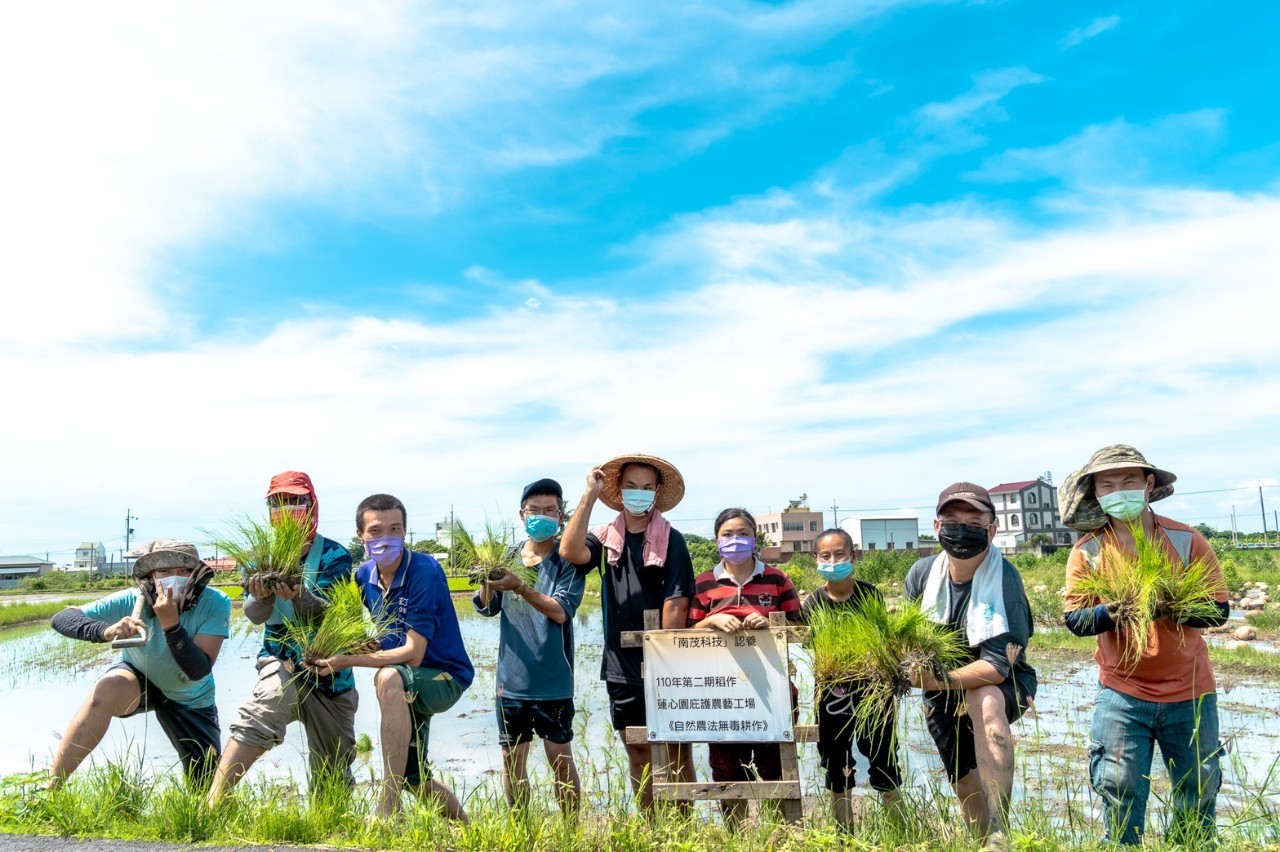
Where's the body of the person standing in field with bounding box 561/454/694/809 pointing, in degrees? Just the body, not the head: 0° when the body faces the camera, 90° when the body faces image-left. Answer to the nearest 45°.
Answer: approximately 0°

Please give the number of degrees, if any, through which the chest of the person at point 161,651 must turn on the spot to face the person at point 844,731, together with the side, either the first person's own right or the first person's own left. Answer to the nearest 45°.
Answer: approximately 45° to the first person's own left

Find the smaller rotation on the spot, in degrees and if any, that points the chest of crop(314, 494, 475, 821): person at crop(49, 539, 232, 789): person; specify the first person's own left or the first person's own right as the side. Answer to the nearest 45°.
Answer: approximately 45° to the first person's own right

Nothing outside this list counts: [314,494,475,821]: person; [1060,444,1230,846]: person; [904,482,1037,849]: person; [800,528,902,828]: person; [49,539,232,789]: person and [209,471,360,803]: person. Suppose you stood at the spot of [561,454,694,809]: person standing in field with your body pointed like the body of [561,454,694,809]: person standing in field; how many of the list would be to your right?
3

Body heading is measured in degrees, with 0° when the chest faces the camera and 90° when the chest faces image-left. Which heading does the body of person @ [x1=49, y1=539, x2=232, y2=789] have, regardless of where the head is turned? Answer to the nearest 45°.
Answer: approximately 0°
